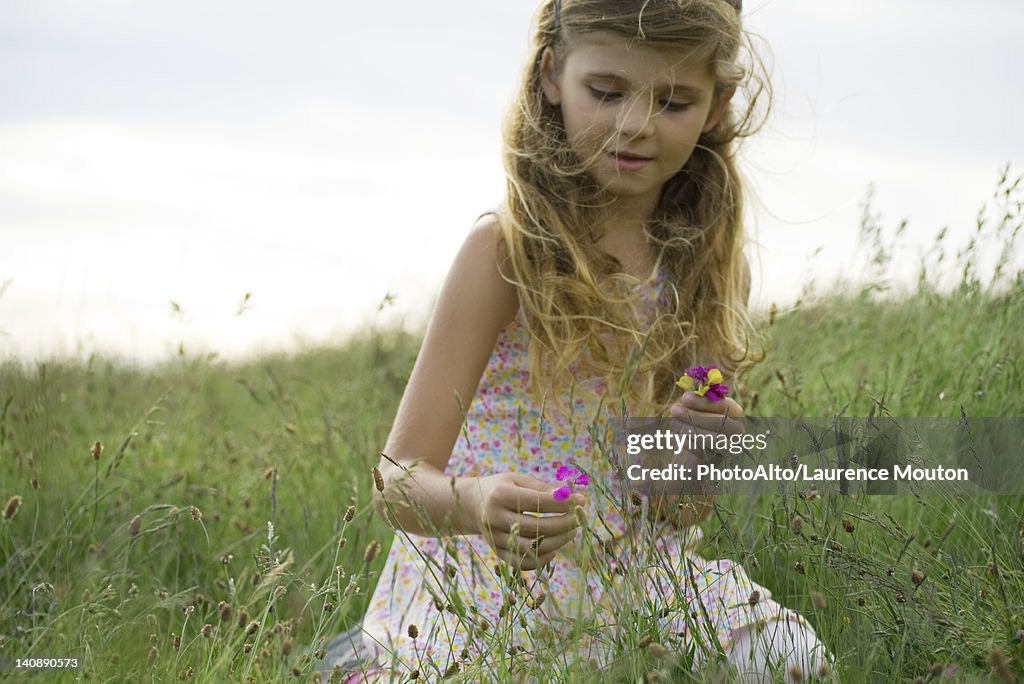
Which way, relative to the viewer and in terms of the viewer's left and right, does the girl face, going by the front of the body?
facing the viewer and to the right of the viewer

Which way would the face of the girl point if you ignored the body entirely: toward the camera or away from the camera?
toward the camera
